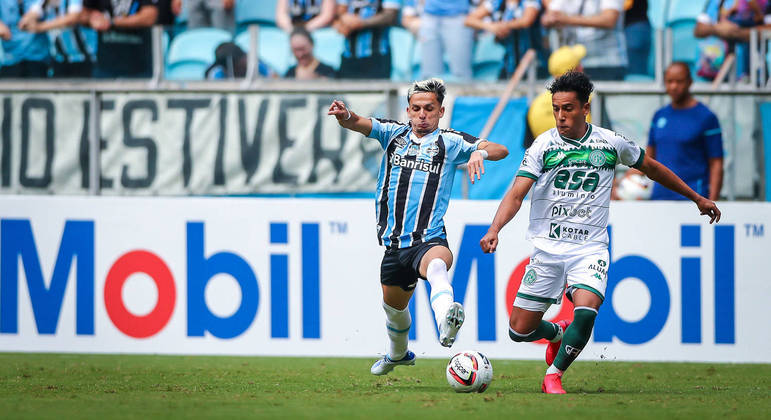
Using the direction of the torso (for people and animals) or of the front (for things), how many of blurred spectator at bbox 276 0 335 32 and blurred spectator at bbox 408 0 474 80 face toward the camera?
2

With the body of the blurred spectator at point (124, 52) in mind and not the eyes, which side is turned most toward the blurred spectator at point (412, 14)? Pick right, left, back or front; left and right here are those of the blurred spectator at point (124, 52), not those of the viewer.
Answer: left

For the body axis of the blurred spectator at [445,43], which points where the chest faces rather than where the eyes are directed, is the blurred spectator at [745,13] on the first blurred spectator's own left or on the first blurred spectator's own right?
on the first blurred spectator's own left

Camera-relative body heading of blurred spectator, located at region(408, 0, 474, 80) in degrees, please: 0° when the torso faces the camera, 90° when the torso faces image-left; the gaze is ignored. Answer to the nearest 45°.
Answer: approximately 0°

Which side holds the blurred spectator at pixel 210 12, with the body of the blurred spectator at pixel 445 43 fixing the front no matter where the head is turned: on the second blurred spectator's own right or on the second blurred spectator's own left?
on the second blurred spectator's own right

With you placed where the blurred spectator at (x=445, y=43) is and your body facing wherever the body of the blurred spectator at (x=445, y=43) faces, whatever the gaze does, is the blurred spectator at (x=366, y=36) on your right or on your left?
on your right
